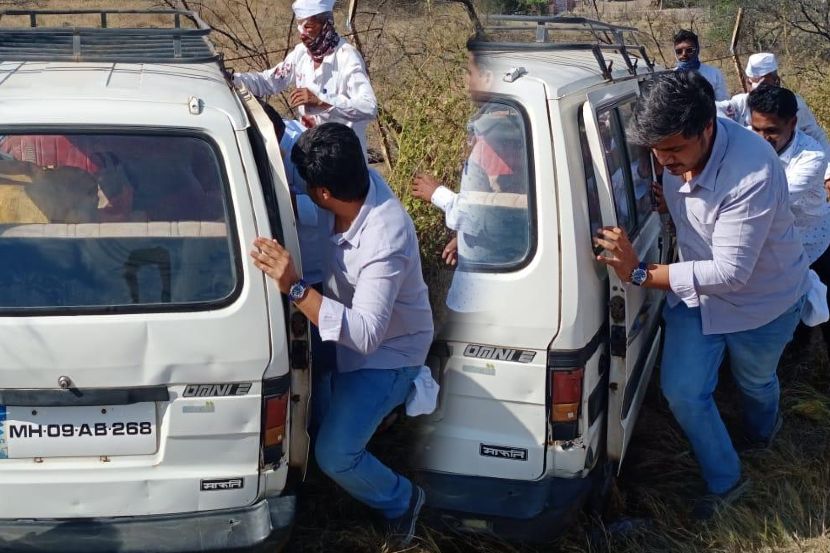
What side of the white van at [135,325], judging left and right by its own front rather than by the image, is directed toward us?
back

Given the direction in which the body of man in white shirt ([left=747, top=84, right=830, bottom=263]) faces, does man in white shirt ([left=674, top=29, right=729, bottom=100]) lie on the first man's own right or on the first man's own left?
on the first man's own right

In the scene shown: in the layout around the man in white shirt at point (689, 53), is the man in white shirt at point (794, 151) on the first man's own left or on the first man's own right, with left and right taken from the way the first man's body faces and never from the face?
on the first man's own left

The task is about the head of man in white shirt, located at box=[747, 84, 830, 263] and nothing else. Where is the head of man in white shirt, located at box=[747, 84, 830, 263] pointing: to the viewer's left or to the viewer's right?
to the viewer's left

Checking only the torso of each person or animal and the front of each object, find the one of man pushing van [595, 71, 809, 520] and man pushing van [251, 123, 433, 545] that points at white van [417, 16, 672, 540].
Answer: man pushing van [595, 71, 809, 520]

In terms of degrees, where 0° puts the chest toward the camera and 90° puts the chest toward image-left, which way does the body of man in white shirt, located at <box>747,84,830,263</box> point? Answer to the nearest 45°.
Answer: approximately 45°
